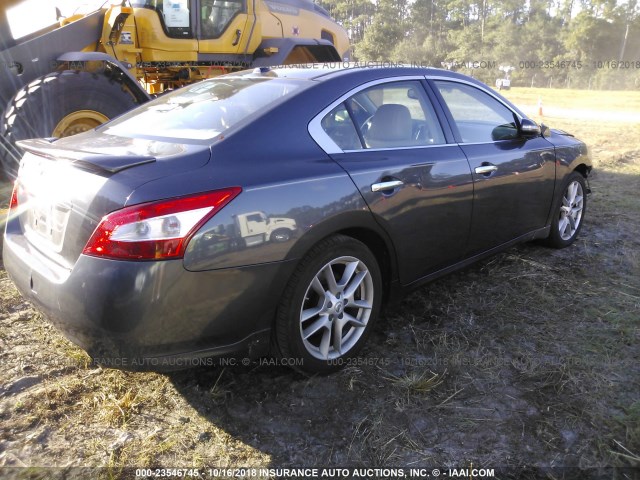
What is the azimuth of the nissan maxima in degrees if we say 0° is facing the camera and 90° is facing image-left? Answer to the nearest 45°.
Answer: approximately 225°

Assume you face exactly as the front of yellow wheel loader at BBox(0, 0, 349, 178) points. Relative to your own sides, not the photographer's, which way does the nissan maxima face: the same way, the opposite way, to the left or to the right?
the opposite way

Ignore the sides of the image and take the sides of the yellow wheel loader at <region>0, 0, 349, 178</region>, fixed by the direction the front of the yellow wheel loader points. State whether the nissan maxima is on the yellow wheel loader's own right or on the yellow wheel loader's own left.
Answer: on the yellow wheel loader's own left

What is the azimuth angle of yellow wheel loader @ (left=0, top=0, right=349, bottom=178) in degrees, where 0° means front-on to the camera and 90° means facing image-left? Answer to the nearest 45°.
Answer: approximately 45°

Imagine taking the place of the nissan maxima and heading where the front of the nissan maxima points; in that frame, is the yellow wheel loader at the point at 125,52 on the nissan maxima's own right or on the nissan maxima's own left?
on the nissan maxima's own left
